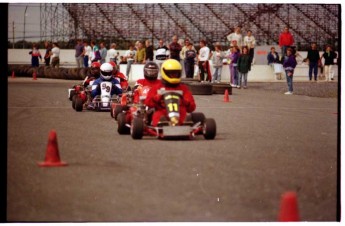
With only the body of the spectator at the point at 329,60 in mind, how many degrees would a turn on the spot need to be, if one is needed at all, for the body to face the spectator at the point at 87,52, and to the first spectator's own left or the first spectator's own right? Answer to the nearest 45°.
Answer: approximately 90° to the first spectator's own right

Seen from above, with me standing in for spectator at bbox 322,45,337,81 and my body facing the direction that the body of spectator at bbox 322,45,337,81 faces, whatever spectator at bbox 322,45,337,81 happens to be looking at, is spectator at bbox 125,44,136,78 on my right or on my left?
on my right

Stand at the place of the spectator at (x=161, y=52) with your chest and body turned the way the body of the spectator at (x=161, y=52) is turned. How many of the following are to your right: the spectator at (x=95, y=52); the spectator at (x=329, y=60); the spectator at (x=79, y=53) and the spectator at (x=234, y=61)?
2

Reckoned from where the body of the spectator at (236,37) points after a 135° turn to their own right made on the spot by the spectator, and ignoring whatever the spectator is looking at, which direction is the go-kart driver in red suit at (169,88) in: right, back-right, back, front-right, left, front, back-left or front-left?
back

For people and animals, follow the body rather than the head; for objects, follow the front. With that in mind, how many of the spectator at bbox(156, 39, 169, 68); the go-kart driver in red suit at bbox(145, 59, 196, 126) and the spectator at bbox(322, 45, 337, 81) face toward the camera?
3

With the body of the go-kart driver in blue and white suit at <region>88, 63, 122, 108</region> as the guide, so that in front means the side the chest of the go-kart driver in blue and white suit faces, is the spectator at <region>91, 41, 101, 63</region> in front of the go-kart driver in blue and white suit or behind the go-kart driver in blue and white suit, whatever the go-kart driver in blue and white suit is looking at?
behind

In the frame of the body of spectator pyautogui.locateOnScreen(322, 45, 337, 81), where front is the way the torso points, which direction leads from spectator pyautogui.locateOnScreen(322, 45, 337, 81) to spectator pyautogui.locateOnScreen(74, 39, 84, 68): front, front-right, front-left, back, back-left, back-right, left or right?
right

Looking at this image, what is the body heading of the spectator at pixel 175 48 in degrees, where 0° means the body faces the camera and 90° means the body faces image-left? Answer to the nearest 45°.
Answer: approximately 0°
